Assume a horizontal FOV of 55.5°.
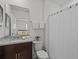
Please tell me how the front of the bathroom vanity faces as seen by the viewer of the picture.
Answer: facing the viewer and to the right of the viewer
